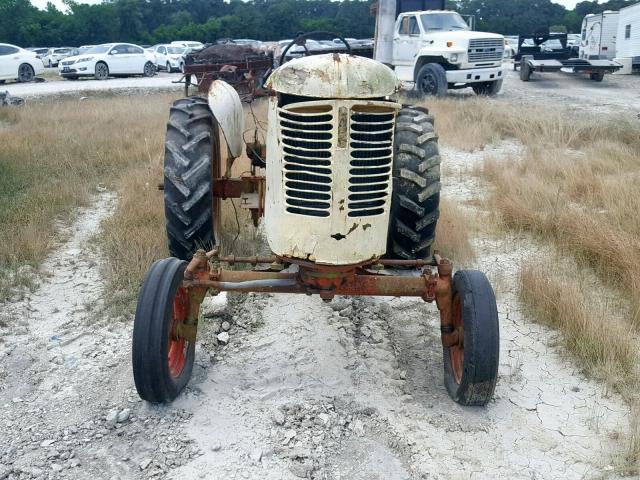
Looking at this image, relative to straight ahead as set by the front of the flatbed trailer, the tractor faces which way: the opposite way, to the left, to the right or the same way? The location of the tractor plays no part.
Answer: to the left

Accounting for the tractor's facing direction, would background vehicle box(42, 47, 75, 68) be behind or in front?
behind

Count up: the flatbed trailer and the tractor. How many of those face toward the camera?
1

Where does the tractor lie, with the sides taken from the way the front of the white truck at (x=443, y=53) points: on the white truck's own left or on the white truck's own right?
on the white truck's own right

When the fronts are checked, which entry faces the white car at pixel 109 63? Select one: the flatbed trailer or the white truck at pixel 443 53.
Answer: the flatbed trailer

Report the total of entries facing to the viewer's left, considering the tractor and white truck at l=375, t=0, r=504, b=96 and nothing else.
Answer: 0

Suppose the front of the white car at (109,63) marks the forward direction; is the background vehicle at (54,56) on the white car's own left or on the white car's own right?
on the white car's own right

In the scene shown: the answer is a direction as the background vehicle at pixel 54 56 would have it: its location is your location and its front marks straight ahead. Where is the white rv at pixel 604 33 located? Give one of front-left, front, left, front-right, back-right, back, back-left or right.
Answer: left

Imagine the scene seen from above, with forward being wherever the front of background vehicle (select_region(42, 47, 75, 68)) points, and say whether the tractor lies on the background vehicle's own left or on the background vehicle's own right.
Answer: on the background vehicle's own left

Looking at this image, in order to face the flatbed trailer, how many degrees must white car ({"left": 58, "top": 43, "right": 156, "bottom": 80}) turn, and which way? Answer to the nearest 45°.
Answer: approximately 90° to its left

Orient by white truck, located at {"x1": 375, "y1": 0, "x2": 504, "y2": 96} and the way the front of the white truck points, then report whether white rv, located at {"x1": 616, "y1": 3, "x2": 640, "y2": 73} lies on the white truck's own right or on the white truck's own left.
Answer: on the white truck's own left

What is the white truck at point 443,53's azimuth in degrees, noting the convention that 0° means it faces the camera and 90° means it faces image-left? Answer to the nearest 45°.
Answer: approximately 315°
